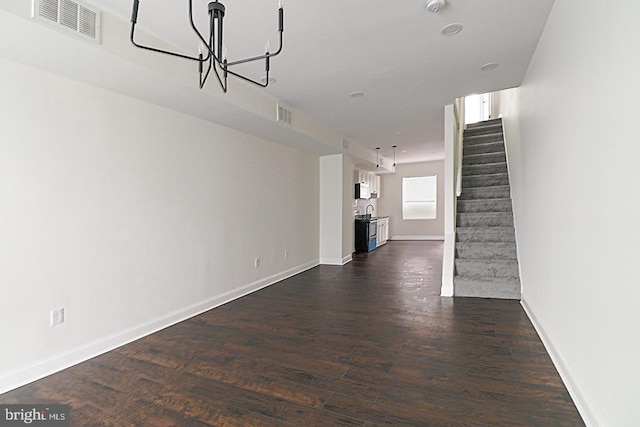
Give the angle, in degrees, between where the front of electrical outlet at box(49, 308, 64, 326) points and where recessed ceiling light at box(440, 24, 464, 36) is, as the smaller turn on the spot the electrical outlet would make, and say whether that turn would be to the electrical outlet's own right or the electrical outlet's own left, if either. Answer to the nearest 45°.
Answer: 0° — it already faces it

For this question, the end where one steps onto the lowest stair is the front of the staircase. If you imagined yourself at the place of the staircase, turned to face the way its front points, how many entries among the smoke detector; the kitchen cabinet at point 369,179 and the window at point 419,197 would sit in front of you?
1

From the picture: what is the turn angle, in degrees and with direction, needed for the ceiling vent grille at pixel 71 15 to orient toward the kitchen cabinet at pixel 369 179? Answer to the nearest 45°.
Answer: approximately 90° to its left

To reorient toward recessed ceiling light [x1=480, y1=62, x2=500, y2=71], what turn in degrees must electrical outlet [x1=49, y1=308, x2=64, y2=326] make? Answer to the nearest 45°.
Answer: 0° — it already faces it

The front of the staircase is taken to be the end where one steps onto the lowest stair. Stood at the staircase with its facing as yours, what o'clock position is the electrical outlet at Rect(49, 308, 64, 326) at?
The electrical outlet is roughly at 1 o'clock from the staircase.

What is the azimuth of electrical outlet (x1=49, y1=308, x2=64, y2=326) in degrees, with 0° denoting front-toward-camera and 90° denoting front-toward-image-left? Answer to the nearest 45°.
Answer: approximately 315°

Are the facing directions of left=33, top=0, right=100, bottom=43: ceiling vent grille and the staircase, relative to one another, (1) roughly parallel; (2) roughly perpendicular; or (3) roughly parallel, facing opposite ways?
roughly perpendicular

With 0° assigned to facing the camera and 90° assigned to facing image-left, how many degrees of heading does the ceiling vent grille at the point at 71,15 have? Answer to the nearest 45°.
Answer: approximately 315°

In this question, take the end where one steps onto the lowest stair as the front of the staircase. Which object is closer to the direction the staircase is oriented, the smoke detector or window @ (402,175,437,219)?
the smoke detector

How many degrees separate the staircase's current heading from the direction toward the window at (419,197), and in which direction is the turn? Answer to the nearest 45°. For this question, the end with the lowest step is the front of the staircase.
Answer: approximately 180°

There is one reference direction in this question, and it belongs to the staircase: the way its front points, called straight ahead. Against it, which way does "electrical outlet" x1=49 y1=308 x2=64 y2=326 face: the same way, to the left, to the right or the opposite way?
to the left
